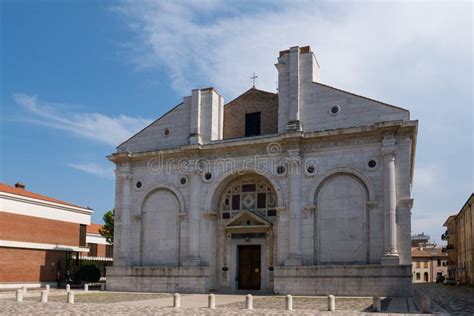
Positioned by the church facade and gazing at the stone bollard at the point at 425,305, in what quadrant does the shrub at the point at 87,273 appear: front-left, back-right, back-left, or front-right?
back-right

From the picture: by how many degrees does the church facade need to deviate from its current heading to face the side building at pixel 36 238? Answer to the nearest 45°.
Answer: approximately 135° to its right

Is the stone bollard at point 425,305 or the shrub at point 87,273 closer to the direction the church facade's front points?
the stone bollard

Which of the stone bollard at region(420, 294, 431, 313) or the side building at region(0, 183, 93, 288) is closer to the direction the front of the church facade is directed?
the stone bollard

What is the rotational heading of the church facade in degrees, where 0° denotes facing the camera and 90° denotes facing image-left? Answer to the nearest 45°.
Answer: approximately 0°

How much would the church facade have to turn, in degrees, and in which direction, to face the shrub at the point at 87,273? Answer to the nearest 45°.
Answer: approximately 135° to its right
